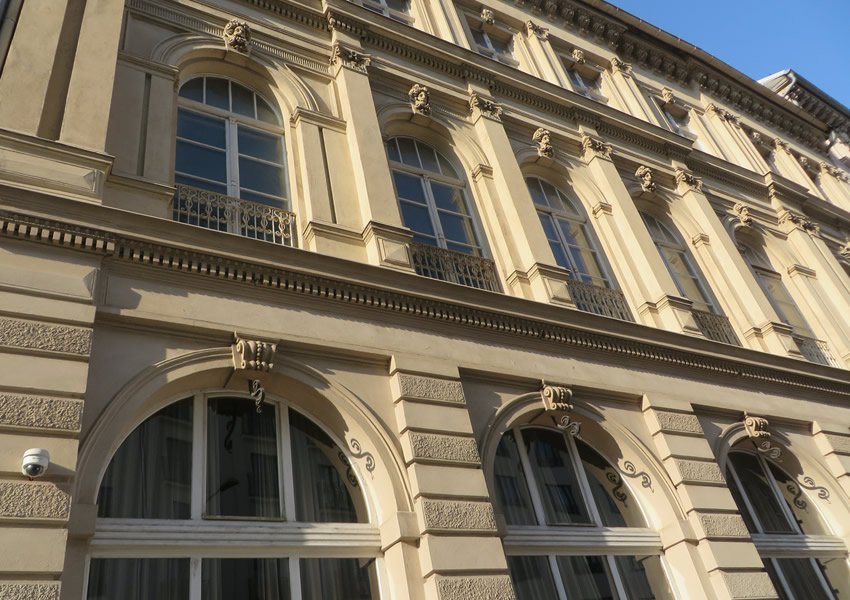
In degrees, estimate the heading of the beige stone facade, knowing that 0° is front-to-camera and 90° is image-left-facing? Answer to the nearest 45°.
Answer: approximately 315°

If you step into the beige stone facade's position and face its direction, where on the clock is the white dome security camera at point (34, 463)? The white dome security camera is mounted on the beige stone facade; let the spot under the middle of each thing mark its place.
The white dome security camera is roughly at 3 o'clock from the beige stone facade.
